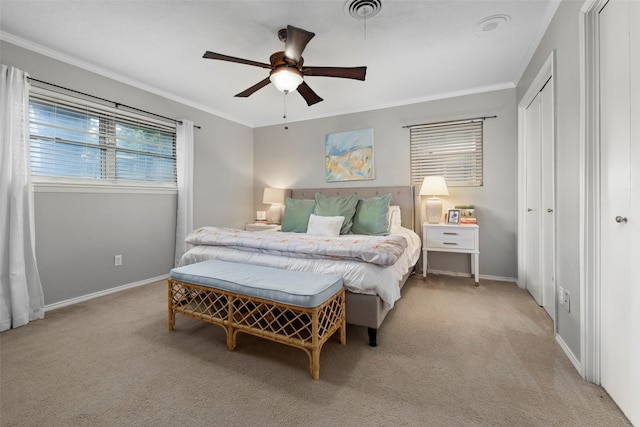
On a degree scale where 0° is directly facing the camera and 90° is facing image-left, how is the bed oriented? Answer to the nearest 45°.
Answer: approximately 45°

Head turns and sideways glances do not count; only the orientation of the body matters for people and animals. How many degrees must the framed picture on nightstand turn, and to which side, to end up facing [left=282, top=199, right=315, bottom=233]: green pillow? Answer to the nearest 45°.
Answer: approximately 90° to its right

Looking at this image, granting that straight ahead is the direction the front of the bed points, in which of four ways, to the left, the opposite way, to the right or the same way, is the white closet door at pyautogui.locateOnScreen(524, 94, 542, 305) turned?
to the right

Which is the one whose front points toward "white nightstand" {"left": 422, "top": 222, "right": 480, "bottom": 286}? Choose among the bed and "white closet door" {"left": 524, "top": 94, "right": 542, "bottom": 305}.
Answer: the white closet door

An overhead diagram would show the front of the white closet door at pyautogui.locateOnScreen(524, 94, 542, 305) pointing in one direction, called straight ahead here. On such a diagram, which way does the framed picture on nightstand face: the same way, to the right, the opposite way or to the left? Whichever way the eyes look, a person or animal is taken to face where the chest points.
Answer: to the left

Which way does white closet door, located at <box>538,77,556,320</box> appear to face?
to the viewer's left

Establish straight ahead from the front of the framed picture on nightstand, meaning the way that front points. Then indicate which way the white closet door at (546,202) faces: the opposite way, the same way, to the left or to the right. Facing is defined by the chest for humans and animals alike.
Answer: to the right

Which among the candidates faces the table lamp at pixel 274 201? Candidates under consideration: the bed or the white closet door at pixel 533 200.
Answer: the white closet door

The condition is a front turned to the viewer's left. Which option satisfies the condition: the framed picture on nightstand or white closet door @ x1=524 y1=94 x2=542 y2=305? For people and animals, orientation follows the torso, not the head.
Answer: the white closet door

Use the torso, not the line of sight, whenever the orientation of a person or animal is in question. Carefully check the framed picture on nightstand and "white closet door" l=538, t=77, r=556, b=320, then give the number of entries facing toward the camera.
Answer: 1

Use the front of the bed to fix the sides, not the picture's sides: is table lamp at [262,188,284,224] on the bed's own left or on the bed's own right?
on the bed's own right

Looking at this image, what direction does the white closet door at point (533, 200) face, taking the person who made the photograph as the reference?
facing to the left of the viewer

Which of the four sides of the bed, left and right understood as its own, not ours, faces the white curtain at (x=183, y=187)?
right
